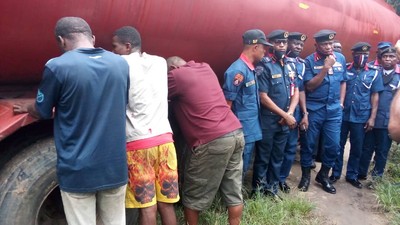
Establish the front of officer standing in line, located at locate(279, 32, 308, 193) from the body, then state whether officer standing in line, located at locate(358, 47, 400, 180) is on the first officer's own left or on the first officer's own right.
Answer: on the first officer's own left

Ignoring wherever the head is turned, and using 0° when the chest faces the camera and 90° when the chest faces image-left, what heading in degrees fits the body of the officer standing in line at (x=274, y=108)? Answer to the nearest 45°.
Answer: approximately 315°

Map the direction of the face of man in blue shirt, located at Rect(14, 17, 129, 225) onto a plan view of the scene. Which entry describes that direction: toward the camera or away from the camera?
away from the camera

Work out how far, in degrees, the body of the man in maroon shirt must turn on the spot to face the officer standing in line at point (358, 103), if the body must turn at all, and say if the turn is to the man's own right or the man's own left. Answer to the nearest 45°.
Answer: approximately 90° to the man's own right

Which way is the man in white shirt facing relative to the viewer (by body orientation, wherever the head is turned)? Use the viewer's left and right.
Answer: facing away from the viewer and to the left of the viewer

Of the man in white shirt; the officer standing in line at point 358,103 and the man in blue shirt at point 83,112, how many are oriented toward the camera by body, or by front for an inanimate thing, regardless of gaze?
1

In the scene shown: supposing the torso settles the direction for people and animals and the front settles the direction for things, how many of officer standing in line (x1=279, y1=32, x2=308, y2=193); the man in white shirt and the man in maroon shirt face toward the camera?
1

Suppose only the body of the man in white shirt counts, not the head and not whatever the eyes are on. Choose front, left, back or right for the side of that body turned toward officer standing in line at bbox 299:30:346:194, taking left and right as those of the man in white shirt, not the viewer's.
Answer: right

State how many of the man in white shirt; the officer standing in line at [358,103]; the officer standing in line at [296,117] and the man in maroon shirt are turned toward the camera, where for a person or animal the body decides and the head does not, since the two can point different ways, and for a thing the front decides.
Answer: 2

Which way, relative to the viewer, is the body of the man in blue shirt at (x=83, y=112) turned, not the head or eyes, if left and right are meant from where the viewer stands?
facing away from the viewer and to the left of the viewer

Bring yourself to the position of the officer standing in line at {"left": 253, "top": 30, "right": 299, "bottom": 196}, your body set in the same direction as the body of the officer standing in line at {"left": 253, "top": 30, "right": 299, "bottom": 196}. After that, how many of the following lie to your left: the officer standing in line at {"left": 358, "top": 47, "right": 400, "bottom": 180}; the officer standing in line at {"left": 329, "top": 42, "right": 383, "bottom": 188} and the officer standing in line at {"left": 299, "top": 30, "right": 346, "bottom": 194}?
3

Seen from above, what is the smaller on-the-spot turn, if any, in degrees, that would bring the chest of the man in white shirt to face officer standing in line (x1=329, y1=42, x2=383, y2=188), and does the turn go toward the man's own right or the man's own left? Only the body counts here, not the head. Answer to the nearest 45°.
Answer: approximately 90° to the man's own right
